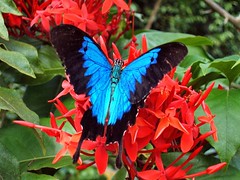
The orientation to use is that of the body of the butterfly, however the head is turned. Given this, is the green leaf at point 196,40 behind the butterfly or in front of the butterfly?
in front

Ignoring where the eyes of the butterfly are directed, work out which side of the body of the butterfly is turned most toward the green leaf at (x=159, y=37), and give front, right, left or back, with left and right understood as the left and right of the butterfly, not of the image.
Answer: front

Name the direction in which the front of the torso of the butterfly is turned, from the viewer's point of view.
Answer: away from the camera
